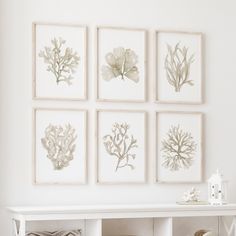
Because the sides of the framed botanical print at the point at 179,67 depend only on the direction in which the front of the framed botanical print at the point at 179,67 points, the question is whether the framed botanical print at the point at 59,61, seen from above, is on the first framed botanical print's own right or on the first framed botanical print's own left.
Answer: on the first framed botanical print's own right

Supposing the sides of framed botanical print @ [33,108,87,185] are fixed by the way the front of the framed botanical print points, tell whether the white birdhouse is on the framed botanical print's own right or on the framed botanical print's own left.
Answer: on the framed botanical print's own left

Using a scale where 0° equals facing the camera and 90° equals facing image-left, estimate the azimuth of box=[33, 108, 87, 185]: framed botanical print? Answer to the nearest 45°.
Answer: approximately 0°

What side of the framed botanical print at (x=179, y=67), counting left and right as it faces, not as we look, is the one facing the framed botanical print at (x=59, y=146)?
right

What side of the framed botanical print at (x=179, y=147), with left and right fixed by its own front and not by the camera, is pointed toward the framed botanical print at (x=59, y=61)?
right
